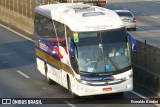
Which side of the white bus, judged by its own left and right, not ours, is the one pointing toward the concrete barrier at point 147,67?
left

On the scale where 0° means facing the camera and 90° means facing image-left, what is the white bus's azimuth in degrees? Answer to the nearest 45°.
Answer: approximately 315°
